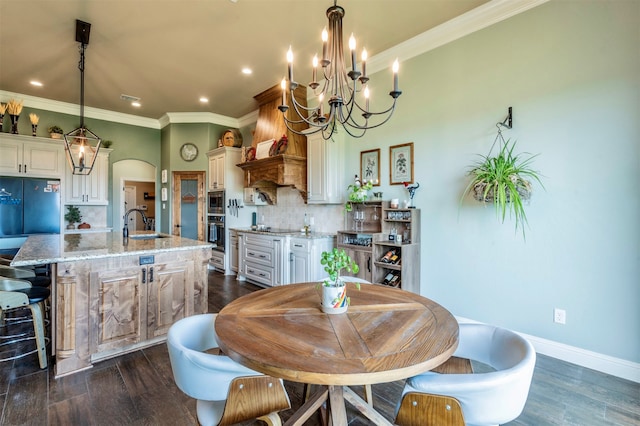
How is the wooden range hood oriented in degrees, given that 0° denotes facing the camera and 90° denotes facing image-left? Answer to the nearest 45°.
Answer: approximately 45°

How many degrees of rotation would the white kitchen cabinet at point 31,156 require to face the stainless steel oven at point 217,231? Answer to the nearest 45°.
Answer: approximately 90° to its left

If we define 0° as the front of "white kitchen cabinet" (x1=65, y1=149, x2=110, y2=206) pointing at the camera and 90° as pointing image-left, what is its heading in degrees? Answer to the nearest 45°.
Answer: approximately 0°

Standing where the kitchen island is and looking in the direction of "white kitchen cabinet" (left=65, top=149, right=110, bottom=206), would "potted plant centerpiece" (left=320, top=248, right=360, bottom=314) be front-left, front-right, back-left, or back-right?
back-right

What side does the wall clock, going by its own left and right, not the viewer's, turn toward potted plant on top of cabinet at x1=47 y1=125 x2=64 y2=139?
right

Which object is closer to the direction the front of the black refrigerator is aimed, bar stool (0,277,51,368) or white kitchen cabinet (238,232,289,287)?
the bar stool

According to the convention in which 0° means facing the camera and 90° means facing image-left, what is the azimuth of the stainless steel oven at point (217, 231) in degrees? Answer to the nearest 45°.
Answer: approximately 45°

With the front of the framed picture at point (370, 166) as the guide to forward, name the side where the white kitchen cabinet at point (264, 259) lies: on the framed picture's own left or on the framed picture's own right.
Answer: on the framed picture's own right

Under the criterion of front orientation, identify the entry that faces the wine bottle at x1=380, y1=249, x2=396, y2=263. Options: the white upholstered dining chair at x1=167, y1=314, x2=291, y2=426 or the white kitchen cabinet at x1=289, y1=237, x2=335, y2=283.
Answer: the white upholstered dining chair

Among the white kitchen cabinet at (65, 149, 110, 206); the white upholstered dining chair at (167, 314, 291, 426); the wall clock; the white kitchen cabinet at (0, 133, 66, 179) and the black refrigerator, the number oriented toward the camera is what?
4
